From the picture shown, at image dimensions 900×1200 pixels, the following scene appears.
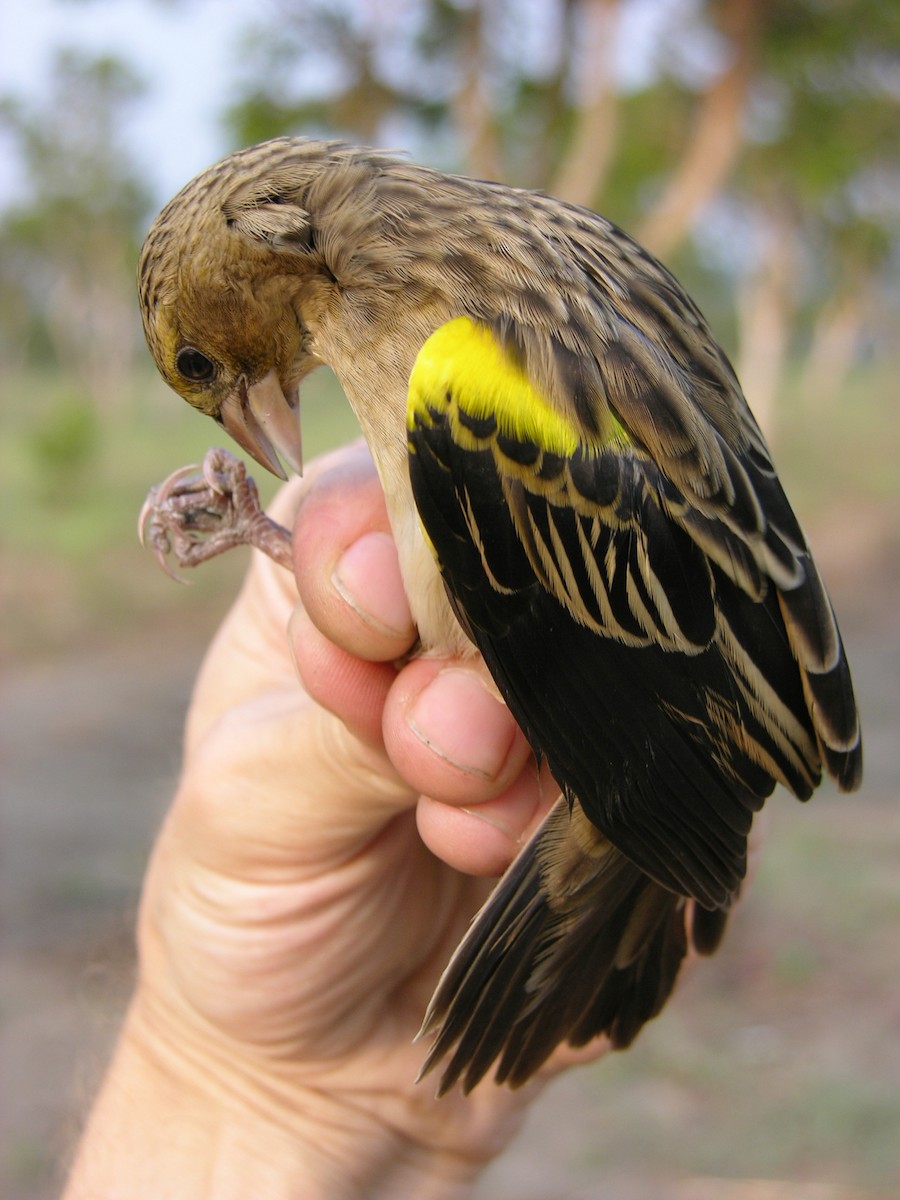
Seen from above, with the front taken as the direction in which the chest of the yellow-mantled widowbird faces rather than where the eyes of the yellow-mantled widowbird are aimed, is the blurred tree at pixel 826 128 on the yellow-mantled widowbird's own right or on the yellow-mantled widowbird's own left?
on the yellow-mantled widowbird's own right

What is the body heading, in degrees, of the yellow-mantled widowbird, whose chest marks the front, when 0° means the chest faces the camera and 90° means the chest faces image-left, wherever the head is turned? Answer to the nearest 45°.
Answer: approximately 90°
